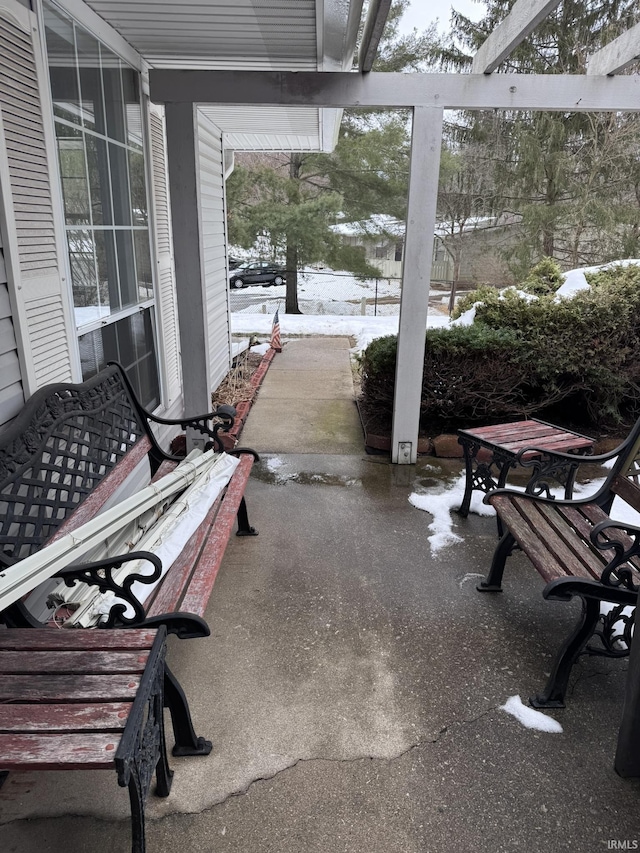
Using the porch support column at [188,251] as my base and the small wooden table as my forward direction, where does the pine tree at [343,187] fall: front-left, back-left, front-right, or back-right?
back-left

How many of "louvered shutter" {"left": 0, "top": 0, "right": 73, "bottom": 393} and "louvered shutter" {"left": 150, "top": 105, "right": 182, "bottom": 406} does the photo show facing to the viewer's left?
0

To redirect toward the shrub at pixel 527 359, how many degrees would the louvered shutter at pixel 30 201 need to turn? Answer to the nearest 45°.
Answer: approximately 45° to its left

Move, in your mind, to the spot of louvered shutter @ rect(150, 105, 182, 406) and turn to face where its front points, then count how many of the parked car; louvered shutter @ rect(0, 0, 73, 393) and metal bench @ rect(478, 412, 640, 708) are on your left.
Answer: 1

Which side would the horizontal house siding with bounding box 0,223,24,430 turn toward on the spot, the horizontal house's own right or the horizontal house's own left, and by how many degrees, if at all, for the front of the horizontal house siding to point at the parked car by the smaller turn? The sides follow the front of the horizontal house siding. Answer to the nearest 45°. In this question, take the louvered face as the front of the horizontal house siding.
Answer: approximately 90° to the horizontal house's own left

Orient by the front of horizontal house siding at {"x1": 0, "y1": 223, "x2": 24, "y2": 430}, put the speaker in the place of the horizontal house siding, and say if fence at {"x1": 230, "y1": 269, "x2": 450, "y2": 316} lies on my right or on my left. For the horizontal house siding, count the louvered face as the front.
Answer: on my left

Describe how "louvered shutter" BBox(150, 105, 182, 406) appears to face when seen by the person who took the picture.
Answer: facing to the right of the viewer

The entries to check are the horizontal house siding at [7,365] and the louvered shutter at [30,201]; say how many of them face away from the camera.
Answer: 0

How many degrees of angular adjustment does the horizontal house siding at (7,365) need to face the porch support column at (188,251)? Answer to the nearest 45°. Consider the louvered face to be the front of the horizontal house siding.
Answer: approximately 90° to its left

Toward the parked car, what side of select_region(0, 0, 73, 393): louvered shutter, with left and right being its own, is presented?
left

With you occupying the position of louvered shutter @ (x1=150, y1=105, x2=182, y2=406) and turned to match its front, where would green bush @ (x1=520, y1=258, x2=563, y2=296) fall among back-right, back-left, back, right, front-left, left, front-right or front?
front

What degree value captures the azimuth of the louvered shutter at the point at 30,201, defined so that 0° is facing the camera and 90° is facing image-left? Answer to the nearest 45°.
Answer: approximately 315°
